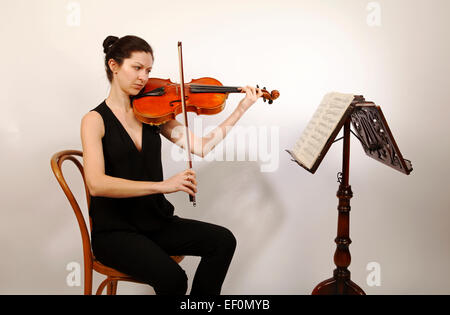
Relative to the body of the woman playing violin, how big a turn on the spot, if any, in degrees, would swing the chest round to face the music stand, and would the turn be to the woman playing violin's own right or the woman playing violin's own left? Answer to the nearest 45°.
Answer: approximately 45° to the woman playing violin's own left

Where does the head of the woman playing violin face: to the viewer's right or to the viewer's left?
to the viewer's right

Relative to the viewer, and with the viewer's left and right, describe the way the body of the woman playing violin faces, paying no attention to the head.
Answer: facing the viewer and to the right of the viewer
